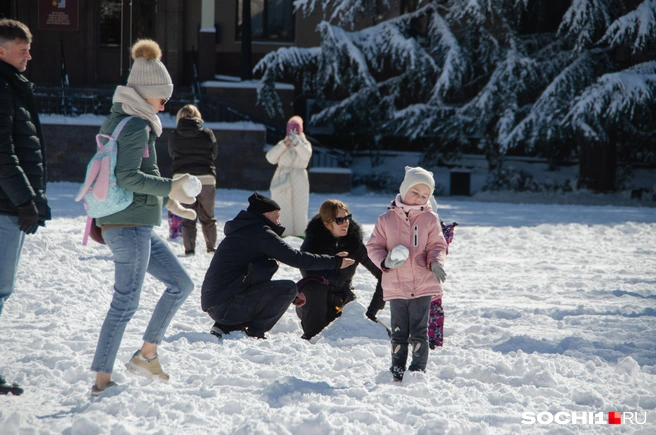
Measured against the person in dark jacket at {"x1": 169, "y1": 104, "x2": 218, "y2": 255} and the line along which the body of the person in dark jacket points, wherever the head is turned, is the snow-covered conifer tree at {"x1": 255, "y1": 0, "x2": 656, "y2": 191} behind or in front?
in front

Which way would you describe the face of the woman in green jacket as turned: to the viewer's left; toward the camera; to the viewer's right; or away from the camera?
to the viewer's right

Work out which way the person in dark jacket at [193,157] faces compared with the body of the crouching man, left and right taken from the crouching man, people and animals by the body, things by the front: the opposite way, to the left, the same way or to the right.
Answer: to the left

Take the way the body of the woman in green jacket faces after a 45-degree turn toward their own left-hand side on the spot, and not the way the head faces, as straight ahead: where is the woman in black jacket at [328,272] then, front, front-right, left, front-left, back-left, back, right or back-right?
front

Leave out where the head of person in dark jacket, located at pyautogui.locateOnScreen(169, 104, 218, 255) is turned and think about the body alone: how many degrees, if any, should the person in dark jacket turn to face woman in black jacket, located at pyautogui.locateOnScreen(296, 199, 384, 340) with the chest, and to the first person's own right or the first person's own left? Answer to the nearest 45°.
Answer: approximately 180°

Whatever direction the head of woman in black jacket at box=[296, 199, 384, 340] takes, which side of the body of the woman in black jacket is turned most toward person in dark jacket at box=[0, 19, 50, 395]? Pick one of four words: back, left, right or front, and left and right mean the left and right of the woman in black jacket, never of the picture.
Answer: right

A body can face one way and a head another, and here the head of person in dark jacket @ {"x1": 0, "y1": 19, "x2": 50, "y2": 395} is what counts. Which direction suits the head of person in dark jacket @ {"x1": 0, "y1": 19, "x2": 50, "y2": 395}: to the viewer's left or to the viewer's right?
to the viewer's right

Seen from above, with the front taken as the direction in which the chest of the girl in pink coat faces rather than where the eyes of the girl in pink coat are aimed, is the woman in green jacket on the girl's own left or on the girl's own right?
on the girl's own right

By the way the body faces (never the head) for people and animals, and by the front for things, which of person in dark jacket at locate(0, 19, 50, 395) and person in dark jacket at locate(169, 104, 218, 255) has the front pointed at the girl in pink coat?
person in dark jacket at locate(0, 19, 50, 395)

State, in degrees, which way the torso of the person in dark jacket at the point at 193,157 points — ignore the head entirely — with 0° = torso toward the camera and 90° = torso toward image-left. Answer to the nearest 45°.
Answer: approximately 180°

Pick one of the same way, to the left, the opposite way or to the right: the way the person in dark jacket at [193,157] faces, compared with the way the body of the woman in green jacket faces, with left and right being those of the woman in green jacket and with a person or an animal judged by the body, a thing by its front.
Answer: to the left

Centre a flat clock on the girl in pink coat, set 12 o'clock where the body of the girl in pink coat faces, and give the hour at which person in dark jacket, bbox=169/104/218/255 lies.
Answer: The person in dark jacket is roughly at 5 o'clock from the girl in pink coat.

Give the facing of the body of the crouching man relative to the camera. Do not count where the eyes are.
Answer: to the viewer's right

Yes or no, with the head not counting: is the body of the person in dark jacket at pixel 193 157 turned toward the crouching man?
no

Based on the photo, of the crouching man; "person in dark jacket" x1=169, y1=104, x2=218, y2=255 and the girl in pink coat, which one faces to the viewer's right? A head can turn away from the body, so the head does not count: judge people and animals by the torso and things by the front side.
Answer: the crouching man

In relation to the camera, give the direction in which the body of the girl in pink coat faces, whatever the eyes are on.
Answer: toward the camera

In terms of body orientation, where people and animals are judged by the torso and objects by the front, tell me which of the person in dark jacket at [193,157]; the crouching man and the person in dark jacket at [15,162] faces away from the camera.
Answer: the person in dark jacket at [193,157]

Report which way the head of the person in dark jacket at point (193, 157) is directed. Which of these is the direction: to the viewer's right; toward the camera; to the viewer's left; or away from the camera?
away from the camera

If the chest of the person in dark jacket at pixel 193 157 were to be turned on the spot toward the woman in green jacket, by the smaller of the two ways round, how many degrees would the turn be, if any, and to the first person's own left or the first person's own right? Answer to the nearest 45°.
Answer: approximately 180°

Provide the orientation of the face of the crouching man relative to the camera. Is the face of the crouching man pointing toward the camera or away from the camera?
away from the camera
